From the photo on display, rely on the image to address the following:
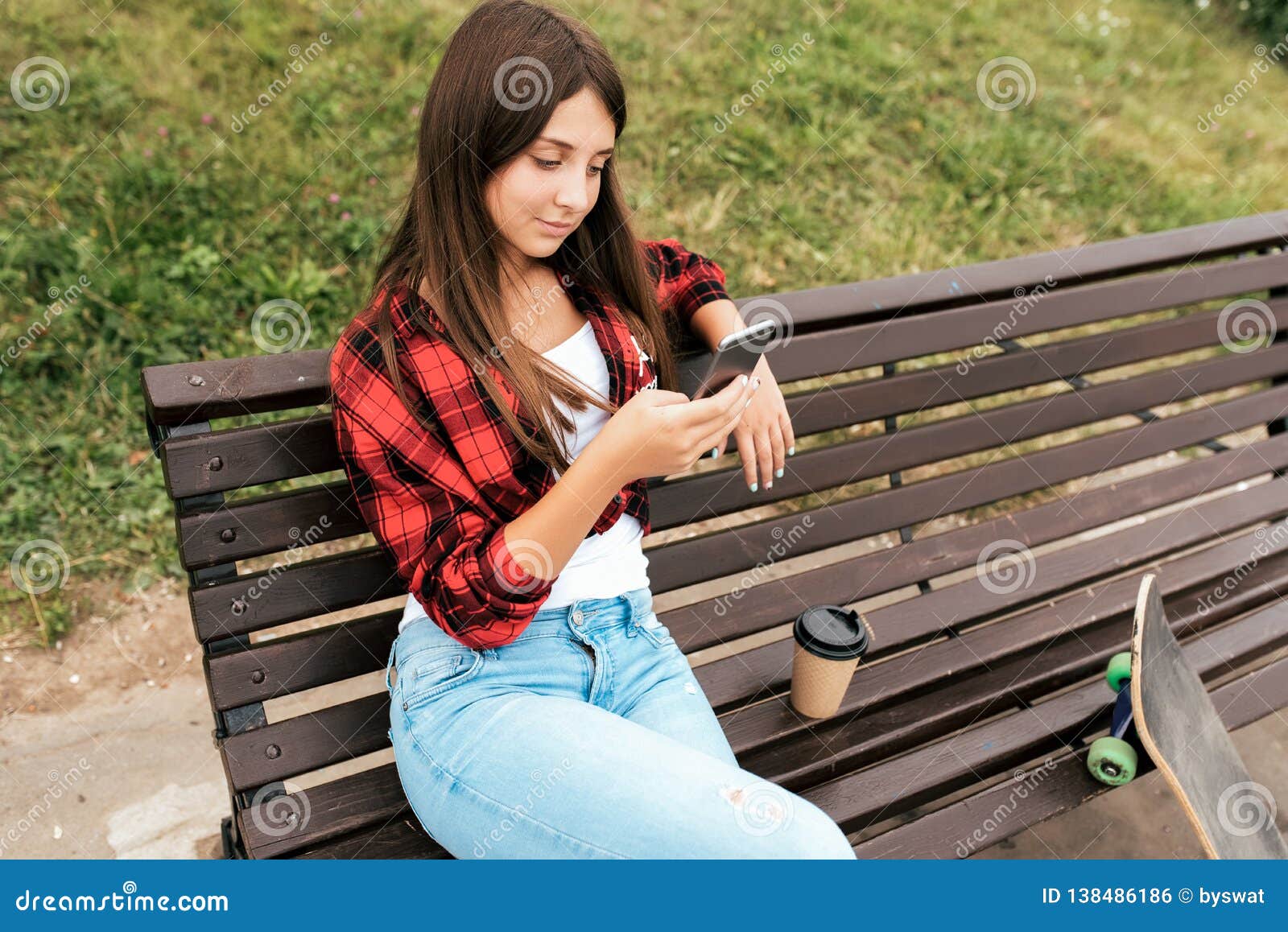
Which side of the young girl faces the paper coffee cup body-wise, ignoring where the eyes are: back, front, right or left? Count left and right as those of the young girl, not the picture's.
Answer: left

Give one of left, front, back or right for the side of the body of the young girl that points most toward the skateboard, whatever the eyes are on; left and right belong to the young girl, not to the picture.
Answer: left

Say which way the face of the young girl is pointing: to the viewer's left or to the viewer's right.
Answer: to the viewer's right

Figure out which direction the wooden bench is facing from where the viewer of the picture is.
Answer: facing the viewer and to the right of the viewer
